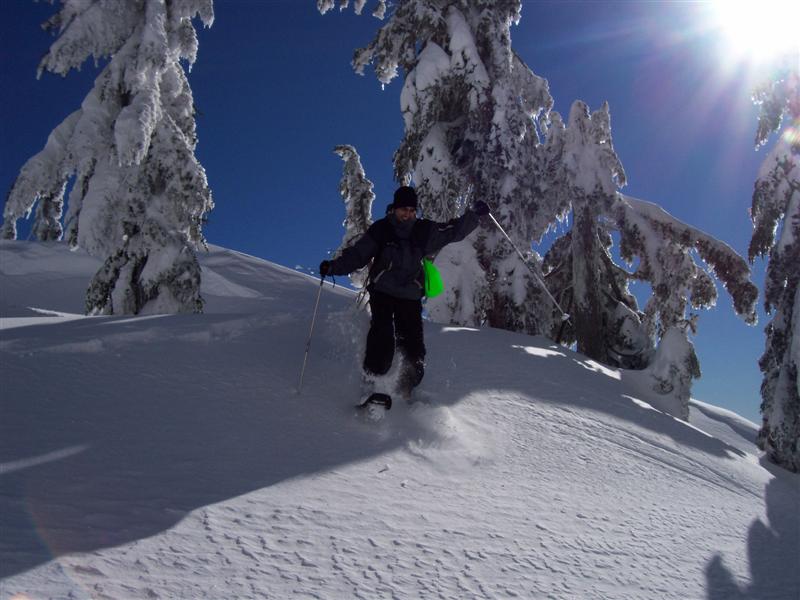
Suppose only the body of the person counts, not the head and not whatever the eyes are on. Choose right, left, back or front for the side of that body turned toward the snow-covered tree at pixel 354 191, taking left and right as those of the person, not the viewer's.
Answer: back

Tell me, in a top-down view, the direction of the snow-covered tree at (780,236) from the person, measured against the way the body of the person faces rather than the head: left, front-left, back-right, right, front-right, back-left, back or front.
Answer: back-left

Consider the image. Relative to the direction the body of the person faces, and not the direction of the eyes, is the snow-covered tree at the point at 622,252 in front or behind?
behind

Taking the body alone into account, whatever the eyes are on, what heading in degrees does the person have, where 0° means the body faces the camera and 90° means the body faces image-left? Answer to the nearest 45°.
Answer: approximately 0°

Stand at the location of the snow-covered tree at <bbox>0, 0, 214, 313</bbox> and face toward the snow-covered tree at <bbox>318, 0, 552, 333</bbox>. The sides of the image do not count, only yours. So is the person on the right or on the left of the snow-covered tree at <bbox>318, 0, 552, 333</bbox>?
right

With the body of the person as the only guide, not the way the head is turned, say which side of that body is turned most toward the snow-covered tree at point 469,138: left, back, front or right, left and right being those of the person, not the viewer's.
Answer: back
